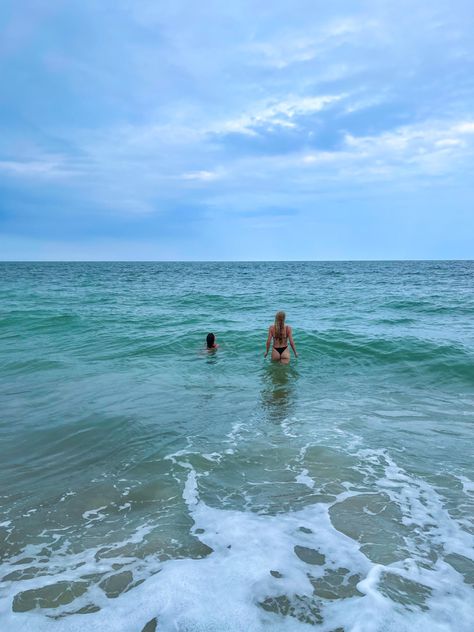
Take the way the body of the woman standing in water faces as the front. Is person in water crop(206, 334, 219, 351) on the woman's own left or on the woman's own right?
on the woman's own left

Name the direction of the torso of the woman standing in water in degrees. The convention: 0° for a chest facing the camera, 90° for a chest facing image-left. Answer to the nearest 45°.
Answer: approximately 180°
